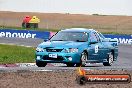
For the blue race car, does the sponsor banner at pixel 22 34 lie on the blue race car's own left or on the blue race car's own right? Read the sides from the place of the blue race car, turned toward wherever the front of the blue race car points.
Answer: on the blue race car's own right

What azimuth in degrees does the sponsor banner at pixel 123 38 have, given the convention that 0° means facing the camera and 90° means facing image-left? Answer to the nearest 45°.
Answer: approximately 0°

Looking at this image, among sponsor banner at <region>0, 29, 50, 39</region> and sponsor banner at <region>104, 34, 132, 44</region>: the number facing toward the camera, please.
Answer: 2

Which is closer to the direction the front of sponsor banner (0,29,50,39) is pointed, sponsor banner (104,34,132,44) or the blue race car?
the blue race car

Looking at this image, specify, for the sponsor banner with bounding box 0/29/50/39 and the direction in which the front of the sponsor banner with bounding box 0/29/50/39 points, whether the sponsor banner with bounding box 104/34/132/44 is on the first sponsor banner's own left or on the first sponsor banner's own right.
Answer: on the first sponsor banner's own left
